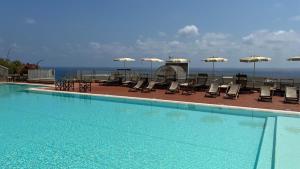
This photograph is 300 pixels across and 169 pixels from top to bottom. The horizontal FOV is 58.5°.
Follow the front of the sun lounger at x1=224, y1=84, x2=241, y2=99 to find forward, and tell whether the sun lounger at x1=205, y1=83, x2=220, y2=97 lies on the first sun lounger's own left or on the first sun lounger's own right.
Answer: on the first sun lounger's own right

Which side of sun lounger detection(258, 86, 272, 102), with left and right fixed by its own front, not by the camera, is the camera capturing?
front

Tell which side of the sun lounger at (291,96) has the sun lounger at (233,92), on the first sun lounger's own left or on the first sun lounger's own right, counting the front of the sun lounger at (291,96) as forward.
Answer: on the first sun lounger's own right

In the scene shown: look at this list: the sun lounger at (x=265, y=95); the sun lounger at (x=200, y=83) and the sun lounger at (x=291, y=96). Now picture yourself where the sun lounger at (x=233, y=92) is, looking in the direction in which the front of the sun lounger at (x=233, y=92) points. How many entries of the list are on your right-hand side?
1

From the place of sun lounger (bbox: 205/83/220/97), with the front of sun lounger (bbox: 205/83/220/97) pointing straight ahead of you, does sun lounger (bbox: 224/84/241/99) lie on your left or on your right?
on your left

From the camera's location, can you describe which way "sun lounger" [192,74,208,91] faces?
facing the viewer and to the left of the viewer

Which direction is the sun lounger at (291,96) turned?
toward the camera

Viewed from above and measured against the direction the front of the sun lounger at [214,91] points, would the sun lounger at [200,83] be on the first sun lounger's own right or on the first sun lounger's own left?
on the first sun lounger's own right

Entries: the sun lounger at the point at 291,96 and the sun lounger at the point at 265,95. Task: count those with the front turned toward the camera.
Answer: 2

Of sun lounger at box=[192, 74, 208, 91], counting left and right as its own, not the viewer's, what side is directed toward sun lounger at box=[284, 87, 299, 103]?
left

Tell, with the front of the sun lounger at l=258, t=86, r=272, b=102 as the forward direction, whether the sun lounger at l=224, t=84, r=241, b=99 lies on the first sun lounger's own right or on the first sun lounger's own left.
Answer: on the first sun lounger's own right

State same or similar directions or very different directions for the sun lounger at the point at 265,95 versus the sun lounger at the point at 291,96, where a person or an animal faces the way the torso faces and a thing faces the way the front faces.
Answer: same or similar directions
